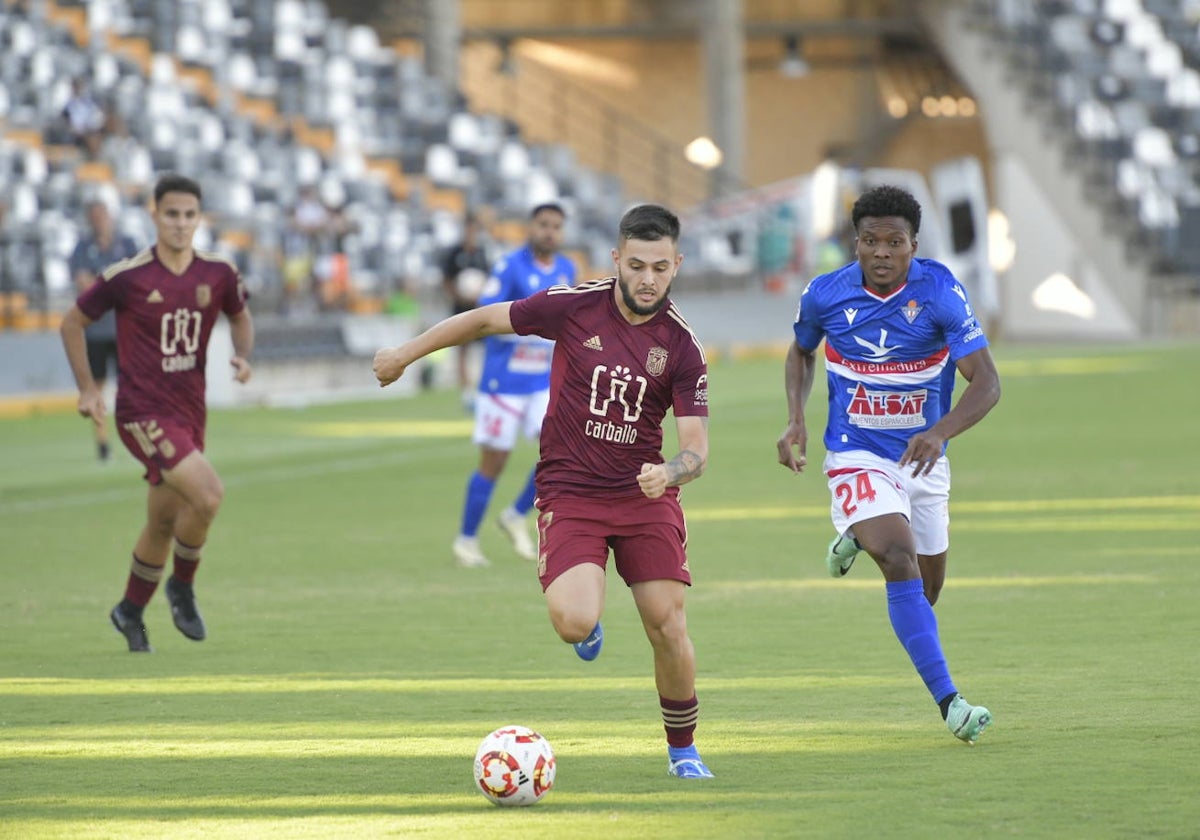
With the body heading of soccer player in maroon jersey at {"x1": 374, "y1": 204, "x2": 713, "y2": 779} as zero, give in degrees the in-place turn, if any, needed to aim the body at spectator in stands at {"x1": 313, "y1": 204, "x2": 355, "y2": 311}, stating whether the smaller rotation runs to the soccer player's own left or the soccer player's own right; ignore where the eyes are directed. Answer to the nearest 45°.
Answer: approximately 180°

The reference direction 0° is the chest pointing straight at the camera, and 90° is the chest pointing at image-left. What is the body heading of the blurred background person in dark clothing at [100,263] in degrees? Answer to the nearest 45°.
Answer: approximately 0°

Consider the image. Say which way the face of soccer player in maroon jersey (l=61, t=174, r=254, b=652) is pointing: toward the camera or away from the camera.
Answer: toward the camera

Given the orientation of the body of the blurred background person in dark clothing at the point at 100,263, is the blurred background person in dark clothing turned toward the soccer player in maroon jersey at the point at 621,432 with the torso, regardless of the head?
yes

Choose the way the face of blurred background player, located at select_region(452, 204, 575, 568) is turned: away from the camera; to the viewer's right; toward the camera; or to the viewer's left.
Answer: toward the camera

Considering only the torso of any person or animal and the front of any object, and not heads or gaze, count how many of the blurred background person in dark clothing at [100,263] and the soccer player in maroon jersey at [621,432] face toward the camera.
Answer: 2

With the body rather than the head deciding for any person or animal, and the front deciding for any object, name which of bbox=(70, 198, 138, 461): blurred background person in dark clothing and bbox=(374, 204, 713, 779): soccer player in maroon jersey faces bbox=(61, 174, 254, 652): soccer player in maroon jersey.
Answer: the blurred background person in dark clothing

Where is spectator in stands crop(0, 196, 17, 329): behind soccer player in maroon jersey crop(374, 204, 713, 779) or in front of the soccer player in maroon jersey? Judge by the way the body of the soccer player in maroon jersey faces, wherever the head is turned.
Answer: behind

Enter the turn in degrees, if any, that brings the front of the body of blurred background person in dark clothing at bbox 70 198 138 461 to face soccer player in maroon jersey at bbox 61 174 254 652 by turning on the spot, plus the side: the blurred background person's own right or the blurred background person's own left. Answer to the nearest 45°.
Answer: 0° — they already face them

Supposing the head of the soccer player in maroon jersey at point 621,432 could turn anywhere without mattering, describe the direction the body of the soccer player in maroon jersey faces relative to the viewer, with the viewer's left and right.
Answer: facing the viewer

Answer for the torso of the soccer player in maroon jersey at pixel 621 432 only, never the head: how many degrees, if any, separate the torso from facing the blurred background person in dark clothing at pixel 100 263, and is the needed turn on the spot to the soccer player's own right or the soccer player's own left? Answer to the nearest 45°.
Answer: approximately 180°

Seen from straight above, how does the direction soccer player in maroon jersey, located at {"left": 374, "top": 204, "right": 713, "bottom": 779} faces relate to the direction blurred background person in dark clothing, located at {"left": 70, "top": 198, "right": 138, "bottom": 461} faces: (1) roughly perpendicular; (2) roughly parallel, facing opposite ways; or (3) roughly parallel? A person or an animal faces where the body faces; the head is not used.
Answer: roughly parallel

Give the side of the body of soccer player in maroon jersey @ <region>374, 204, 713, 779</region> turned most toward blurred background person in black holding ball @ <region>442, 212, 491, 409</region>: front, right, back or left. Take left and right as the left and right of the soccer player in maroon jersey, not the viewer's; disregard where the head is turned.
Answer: back

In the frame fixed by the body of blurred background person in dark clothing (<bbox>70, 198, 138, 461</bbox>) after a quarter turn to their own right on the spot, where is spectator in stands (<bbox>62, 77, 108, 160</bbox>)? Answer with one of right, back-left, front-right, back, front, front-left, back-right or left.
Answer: right

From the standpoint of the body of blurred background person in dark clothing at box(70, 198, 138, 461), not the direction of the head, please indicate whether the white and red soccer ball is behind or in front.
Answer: in front

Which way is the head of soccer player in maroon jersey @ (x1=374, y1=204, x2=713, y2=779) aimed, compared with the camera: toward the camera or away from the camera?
toward the camera
